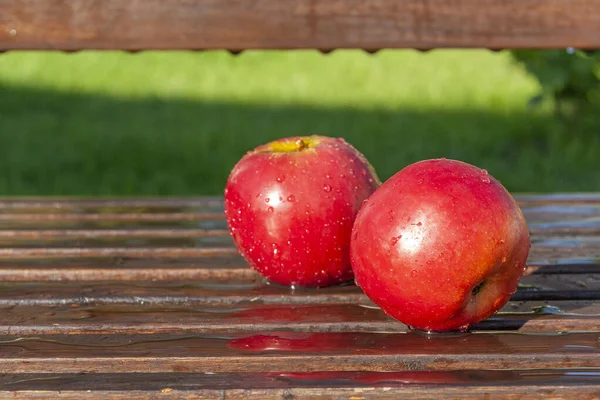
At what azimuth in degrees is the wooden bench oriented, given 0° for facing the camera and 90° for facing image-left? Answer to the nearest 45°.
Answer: approximately 0°
